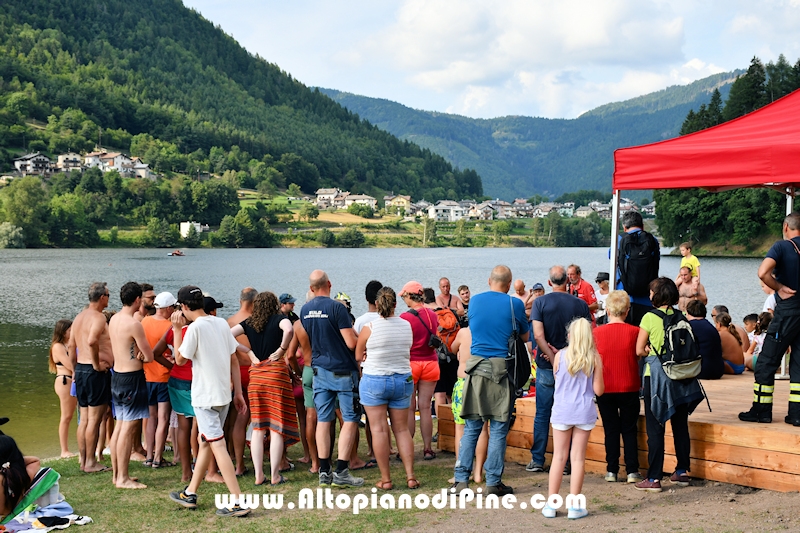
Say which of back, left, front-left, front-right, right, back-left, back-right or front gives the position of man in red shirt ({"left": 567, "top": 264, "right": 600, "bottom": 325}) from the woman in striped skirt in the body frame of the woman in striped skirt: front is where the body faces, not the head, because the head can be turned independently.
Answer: front-right

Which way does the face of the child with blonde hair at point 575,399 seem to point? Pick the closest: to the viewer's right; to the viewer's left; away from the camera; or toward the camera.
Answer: away from the camera

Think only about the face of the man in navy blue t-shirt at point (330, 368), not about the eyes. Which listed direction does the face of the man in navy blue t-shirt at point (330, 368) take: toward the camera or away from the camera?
away from the camera

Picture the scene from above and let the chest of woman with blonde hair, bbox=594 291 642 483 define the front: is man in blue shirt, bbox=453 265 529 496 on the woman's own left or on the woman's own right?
on the woman's own left

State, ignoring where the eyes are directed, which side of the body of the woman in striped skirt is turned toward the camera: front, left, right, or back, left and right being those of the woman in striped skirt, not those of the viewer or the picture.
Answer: back

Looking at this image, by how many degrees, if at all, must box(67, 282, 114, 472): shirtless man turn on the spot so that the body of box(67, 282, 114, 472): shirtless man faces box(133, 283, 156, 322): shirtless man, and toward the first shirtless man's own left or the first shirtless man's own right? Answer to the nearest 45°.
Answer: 0° — they already face them

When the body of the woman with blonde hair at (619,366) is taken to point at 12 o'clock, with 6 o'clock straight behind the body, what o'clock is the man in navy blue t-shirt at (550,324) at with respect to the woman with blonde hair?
The man in navy blue t-shirt is roughly at 10 o'clock from the woman with blonde hair.

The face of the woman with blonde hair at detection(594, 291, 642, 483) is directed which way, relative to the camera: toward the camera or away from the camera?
away from the camera

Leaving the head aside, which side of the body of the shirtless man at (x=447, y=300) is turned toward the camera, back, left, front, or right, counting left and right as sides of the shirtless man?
front

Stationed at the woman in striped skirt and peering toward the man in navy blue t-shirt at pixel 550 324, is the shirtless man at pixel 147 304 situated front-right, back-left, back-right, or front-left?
back-left

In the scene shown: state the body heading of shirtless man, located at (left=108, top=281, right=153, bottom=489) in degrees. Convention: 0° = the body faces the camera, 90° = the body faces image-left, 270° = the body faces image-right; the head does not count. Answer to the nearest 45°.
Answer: approximately 225°

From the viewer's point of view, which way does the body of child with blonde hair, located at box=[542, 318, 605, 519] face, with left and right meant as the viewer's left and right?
facing away from the viewer

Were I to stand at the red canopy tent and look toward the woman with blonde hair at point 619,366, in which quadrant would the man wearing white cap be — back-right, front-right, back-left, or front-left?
front-right

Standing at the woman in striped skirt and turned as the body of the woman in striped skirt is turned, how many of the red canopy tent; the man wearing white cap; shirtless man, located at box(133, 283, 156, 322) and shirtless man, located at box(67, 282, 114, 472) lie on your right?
1

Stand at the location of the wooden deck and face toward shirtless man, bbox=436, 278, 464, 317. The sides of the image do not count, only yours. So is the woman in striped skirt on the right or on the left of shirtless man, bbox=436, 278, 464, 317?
left

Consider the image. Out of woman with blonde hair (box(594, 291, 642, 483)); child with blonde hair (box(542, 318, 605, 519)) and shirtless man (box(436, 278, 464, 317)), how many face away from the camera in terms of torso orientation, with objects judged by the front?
2

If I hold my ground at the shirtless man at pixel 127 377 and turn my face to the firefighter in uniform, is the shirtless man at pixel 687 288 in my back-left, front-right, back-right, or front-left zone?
front-left

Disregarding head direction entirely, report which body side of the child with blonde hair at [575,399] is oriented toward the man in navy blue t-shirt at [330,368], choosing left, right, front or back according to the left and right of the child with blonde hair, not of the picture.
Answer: left
